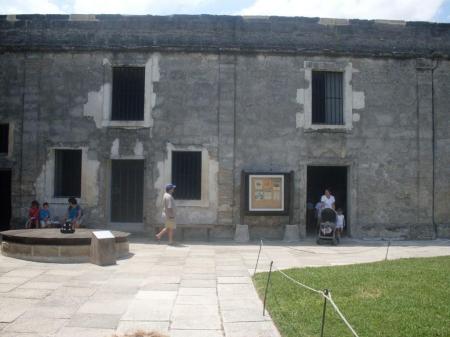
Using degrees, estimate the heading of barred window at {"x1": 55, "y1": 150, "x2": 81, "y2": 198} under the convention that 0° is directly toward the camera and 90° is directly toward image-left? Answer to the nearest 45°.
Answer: approximately 0°

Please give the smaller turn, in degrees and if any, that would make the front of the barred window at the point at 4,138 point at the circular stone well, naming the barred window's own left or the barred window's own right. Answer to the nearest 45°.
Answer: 0° — it already faces it

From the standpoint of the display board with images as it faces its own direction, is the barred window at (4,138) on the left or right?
on its right

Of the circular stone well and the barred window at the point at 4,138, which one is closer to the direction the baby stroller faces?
the circular stone well

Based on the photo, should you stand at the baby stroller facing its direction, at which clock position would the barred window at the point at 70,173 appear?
The barred window is roughly at 3 o'clock from the baby stroller.

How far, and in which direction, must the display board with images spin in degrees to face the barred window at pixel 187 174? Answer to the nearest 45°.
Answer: approximately 90° to its right

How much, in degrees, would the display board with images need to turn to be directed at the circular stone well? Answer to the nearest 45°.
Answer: approximately 45° to its right

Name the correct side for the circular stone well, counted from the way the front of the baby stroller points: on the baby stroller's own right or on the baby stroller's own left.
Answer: on the baby stroller's own right

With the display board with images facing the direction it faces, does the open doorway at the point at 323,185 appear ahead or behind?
behind
